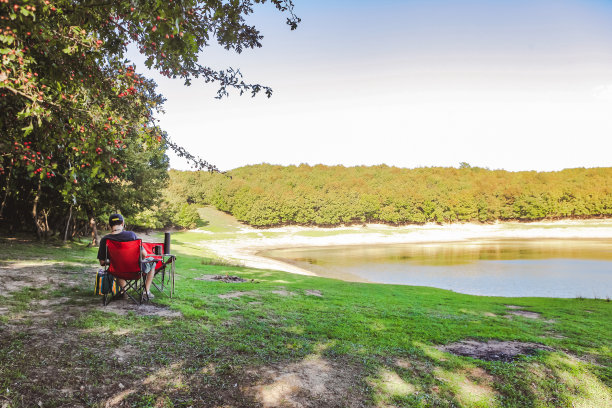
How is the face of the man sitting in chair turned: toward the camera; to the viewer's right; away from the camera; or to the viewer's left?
away from the camera

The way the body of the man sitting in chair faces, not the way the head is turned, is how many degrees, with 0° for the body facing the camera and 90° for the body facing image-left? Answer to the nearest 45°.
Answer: approximately 225°
